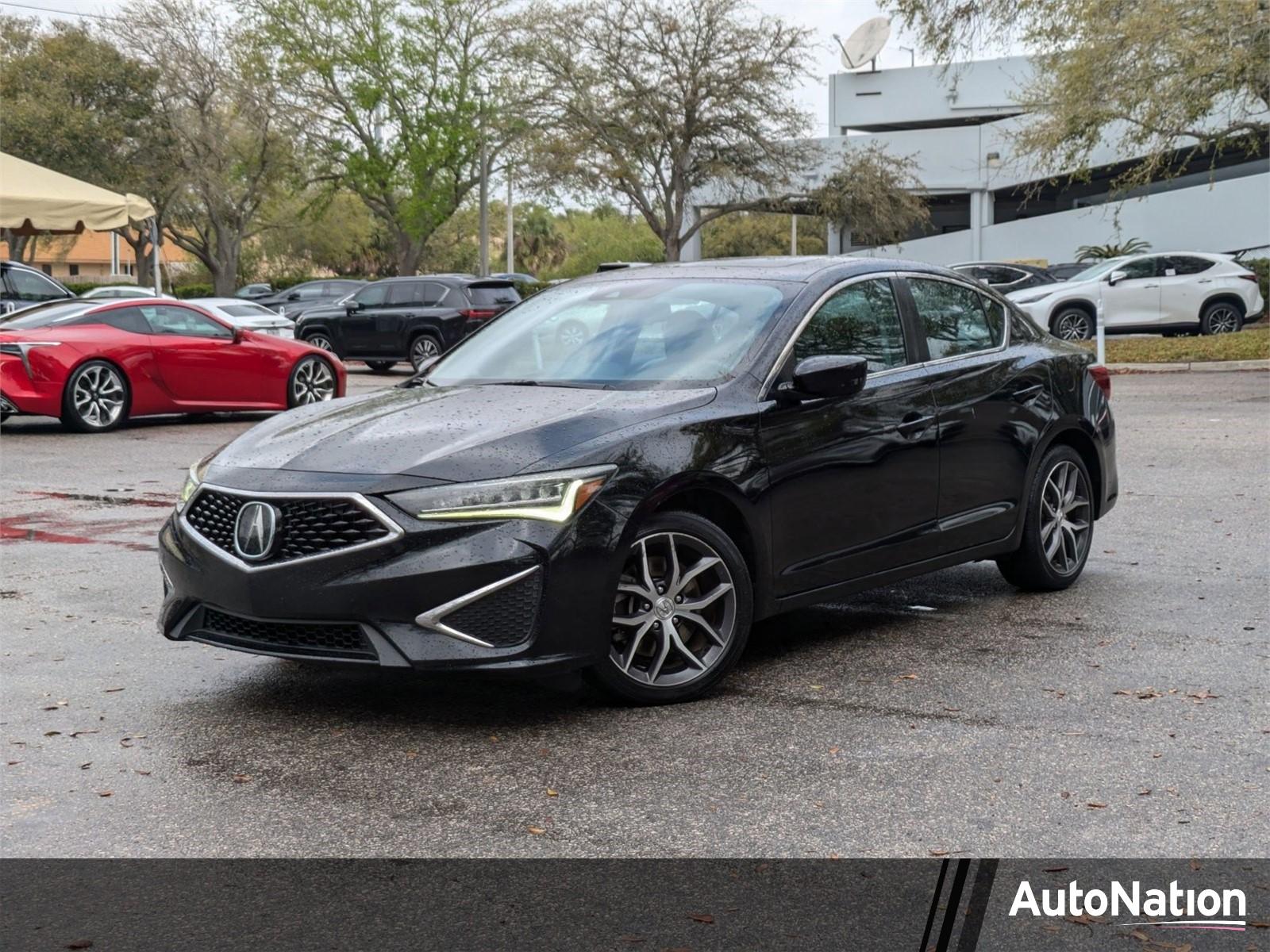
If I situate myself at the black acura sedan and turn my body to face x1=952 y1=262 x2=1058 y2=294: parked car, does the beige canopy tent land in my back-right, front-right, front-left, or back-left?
front-left

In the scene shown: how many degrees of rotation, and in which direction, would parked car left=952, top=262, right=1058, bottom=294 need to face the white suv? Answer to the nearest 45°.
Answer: approximately 135° to its left

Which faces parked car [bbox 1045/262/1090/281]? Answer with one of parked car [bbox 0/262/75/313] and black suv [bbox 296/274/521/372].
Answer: parked car [bbox 0/262/75/313]

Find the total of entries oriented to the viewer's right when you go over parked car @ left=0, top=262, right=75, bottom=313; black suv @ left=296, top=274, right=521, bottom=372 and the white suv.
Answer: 1

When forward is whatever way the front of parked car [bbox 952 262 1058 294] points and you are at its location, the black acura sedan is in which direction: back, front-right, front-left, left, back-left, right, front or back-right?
left

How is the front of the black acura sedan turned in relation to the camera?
facing the viewer and to the left of the viewer

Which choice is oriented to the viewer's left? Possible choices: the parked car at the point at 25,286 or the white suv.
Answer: the white suv

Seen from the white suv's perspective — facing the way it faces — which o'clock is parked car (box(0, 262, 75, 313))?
The parked car is roughly at 11 o'clock from the white suv.

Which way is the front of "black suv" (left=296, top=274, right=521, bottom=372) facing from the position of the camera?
facing away from the viewer and to the left of the viewer

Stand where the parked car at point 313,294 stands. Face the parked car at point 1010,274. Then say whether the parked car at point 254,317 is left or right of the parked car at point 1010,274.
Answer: right

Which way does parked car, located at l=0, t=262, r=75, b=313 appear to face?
to the viewer's right

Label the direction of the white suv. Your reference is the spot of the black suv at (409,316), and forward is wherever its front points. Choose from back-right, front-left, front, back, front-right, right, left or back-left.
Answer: back-right
